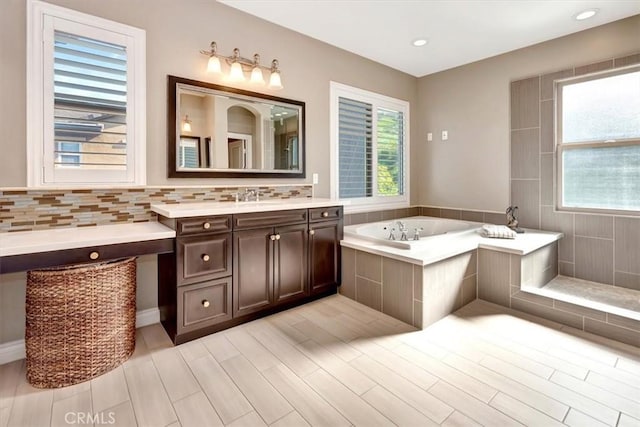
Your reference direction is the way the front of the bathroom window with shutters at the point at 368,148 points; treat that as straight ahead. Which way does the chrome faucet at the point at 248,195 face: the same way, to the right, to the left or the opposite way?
the same way

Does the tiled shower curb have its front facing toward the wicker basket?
yes

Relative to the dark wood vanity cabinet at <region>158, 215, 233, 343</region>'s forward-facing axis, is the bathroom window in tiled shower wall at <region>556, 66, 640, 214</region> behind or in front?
in front

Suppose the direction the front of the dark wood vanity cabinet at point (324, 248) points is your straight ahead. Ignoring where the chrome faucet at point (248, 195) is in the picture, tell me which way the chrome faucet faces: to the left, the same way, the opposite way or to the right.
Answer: the same way

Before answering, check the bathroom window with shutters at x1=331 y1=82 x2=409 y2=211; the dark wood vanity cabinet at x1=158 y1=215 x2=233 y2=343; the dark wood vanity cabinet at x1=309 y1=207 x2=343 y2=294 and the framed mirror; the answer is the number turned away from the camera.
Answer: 0

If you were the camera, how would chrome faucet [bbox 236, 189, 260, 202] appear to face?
facing the viewer and to the right of the viewer

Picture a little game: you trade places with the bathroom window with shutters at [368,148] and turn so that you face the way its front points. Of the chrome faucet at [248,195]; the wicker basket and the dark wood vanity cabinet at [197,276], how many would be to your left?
0

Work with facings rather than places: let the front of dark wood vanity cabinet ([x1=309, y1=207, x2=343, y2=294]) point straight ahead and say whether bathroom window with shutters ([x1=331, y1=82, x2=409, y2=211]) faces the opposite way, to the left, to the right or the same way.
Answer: the same way

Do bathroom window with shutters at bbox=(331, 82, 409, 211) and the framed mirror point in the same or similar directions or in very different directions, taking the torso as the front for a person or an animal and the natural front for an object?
same or similar directions

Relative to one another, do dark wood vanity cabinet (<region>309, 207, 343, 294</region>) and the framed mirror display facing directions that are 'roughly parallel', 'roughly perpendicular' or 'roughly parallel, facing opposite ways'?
roughly parallel

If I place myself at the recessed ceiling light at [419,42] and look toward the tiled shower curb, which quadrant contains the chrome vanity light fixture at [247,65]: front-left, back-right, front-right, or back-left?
back-right

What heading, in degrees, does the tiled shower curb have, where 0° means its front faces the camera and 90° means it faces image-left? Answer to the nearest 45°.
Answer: approximately 45°

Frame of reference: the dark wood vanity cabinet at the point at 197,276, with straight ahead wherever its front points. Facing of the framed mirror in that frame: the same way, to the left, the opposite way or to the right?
the same way

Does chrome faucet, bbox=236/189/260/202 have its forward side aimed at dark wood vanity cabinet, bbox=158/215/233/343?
no
